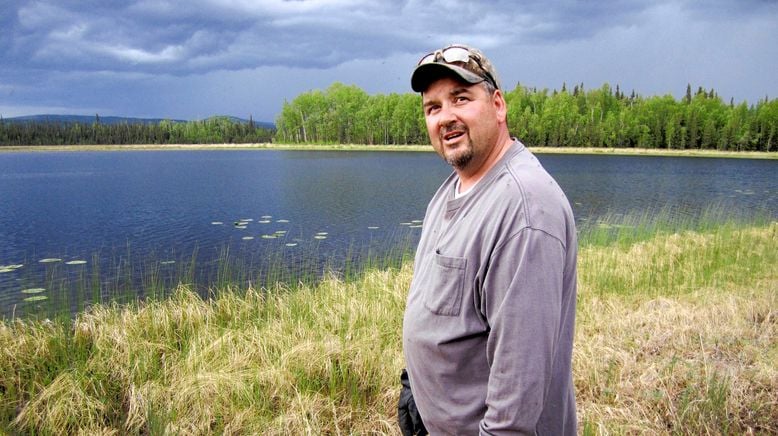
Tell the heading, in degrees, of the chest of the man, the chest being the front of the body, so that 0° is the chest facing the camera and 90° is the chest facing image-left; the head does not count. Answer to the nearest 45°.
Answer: approximately 45°

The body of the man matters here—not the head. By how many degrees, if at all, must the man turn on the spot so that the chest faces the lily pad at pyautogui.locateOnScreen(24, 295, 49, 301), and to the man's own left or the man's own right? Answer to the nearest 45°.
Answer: approximately 90° to the man's own right
